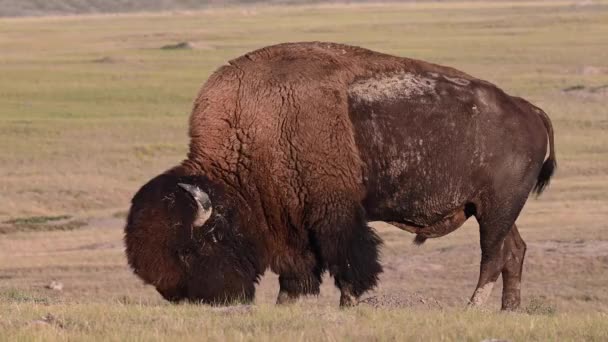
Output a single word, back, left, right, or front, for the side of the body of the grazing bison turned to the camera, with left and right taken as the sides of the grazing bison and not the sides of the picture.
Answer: left
